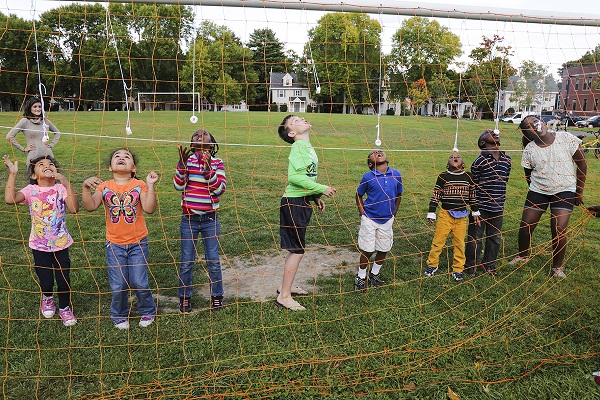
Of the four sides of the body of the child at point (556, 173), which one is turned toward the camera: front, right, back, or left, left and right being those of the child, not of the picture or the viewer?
front

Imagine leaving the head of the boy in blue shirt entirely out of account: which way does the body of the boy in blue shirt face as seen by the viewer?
toward the camera

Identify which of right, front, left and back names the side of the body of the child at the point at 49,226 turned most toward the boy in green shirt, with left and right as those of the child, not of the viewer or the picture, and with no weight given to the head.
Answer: left

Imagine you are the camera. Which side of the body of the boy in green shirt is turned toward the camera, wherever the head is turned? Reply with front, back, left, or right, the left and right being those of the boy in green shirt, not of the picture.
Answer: right

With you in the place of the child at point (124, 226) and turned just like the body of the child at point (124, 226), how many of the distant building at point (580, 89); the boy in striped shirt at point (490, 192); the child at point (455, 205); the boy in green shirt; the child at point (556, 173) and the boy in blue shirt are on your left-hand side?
6

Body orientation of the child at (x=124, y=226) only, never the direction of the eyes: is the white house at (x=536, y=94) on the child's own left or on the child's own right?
on the child's own left

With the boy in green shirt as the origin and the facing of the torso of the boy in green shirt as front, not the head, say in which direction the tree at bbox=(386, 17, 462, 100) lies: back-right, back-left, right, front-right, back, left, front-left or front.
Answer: front-left

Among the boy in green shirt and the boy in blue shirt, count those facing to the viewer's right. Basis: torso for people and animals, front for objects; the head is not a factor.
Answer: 1

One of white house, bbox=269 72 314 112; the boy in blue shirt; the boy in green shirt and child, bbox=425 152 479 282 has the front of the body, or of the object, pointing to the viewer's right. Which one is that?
the boy in green shirt

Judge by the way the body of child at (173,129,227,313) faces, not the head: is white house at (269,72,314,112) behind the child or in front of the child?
behind

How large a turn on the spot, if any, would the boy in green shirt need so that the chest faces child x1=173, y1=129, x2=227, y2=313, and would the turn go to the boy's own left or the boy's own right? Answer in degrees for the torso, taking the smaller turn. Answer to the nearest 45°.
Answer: approximately 180°

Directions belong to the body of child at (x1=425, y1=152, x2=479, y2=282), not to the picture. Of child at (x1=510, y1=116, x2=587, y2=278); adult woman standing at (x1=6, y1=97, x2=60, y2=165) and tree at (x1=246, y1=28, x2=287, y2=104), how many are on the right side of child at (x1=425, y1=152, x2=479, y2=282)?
1

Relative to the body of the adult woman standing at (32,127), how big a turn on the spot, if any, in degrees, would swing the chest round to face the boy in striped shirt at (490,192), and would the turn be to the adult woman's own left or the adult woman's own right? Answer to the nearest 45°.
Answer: approximately 45° to the adult woman's own left
